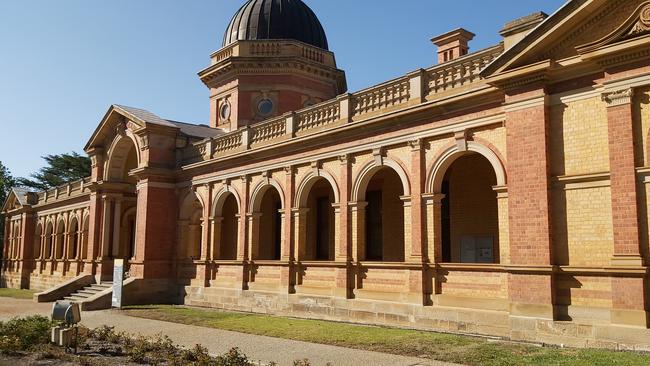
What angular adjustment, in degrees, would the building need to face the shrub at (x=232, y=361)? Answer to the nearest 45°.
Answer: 0° — it already faces it

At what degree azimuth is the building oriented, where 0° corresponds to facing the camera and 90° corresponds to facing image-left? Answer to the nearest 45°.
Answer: approximately 45°
